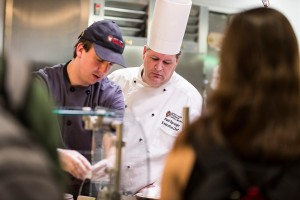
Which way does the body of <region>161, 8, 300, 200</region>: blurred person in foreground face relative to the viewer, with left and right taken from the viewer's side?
facing away from the viewer

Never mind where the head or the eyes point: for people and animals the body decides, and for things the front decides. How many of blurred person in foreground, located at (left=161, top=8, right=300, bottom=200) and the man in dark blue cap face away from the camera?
1

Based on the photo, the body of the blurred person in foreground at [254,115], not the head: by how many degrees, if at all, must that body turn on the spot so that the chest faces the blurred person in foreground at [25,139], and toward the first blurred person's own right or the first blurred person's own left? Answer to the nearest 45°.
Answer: approximately 135° to the first blurred person's own left

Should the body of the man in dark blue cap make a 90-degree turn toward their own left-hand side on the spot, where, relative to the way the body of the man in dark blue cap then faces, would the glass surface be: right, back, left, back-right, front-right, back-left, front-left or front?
back-right

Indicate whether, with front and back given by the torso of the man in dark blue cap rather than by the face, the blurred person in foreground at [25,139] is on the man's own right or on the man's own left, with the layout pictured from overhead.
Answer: on the man's own right

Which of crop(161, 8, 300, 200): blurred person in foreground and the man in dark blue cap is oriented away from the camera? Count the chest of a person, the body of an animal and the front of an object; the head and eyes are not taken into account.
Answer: the blurred person in foreground

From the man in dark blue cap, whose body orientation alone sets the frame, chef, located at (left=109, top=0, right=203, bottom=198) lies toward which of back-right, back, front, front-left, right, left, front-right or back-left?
left

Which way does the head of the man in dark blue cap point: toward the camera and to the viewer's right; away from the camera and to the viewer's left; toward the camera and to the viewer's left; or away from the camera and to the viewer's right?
toward the camera and to the viewer's right
